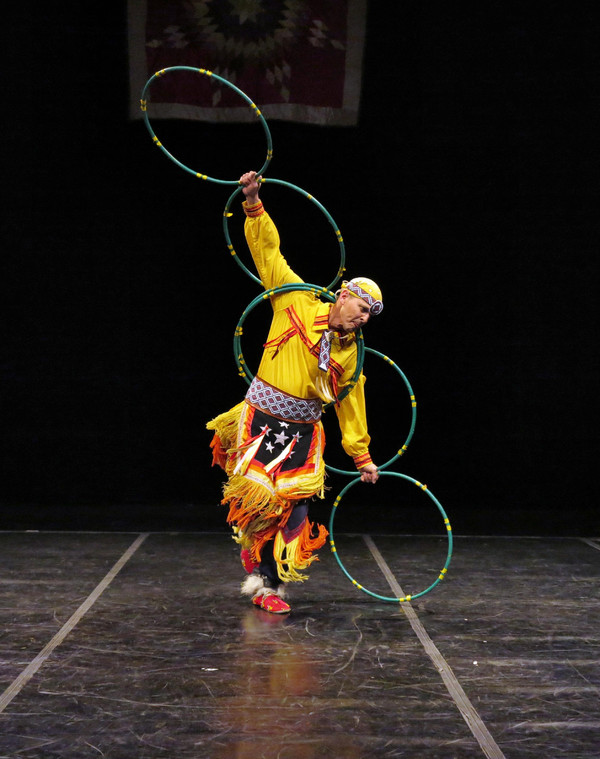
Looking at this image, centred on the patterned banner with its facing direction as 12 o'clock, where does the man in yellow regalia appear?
The man in yellow regalia is roughly at 12 o'clock from the patterned banner.

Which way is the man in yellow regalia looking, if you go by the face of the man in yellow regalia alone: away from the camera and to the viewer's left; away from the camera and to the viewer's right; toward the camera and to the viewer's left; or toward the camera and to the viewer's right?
toward the camera and to the viewer's right

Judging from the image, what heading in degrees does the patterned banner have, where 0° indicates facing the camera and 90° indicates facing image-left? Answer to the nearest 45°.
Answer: approximately 0°
